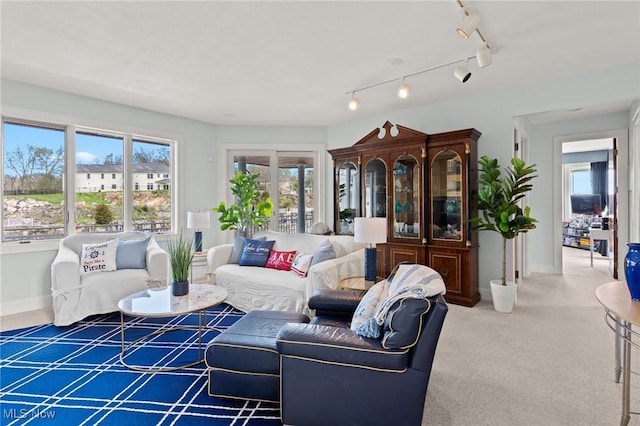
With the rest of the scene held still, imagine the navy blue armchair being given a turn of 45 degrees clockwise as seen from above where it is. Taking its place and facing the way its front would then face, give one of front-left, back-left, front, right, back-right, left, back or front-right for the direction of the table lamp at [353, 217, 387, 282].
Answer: front-right

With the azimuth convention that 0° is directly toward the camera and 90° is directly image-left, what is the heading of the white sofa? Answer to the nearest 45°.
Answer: approximately 45°

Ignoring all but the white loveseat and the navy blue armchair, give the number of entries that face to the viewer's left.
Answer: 1

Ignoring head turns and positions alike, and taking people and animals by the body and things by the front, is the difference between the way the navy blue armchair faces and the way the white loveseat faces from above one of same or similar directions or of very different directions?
very different directions

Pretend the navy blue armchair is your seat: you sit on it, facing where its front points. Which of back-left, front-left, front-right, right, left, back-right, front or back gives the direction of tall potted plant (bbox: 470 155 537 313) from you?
back-right

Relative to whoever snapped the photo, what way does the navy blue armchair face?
facing to the left of the viewer

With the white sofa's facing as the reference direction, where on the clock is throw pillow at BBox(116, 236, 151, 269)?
The throw pillow is roughly at 2 o'clock from the white sofa.

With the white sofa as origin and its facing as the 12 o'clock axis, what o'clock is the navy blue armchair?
The navy blue armchair is roughly at 10 o'clock from the white sofa.

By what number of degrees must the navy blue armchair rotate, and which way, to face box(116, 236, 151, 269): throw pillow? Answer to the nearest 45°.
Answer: approximately 45° to its right

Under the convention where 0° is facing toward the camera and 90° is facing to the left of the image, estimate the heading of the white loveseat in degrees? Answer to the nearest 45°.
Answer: approximately 315°

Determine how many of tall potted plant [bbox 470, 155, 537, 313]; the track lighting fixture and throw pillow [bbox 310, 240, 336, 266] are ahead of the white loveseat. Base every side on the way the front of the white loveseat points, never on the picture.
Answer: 3
